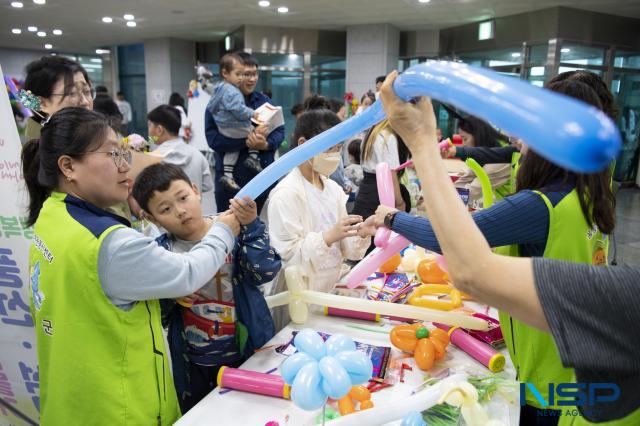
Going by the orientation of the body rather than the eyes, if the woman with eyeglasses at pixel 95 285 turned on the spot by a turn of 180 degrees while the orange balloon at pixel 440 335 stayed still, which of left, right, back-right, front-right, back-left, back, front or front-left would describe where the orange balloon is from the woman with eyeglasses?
back

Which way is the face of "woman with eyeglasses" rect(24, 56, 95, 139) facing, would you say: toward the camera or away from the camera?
toward the camera

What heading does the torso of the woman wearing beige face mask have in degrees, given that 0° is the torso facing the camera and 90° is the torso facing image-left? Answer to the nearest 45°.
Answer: approximately 315°

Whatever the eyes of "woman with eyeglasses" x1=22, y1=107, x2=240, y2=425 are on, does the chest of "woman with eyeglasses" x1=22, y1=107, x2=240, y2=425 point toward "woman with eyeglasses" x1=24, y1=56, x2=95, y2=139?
no

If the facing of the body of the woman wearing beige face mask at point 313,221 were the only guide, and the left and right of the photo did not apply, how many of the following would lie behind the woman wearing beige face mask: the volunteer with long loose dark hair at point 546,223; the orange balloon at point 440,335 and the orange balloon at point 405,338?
0

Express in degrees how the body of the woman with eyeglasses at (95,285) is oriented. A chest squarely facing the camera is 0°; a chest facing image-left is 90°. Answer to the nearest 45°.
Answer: approximately 270°

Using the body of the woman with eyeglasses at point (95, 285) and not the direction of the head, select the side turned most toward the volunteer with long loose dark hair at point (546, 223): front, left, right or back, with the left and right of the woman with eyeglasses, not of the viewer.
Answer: front

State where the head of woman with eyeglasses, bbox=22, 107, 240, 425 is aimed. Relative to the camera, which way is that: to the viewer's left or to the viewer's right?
to the viewer's right
